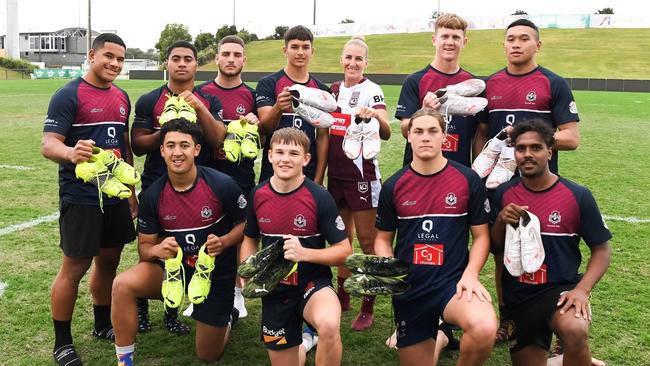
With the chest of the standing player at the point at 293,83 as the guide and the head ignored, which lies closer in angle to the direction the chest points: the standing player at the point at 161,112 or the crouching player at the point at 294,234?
the crouching player

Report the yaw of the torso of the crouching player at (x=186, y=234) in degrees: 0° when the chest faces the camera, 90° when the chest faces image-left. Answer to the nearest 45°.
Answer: approximately 0°

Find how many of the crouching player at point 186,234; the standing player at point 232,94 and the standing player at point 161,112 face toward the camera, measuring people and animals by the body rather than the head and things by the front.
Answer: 3

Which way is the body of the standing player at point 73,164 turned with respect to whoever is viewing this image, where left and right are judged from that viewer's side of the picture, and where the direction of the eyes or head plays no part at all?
facing the viewer and to the right of the viewer

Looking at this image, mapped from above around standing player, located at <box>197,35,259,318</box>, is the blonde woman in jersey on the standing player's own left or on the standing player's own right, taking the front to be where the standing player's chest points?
on the standing player's own left
